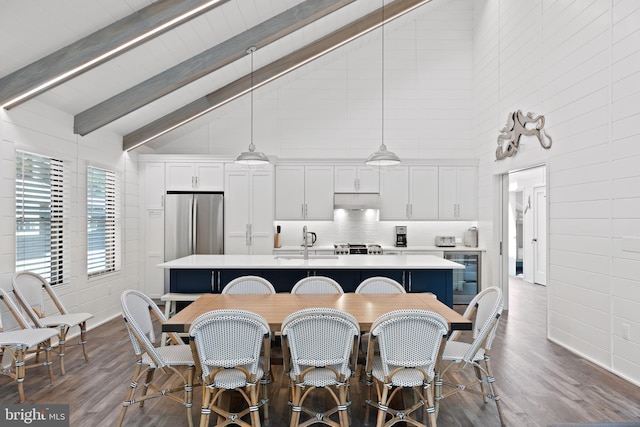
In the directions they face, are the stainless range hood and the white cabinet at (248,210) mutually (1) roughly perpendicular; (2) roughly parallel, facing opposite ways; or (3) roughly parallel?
roughly parallel

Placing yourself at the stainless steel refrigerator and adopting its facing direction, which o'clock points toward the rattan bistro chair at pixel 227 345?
The rattan bistro chair is roughly at 12 o'clock from the stainless steel refrigerator.

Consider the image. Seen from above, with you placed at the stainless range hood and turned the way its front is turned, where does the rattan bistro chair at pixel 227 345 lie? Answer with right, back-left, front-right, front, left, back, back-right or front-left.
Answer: front

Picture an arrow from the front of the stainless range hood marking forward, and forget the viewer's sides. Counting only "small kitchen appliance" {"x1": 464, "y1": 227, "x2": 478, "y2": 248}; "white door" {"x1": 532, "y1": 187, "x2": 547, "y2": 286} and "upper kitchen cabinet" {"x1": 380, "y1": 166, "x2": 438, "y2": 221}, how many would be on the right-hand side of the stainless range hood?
0

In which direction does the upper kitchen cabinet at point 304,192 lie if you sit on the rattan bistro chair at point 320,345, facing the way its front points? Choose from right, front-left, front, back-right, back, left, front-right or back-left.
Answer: front

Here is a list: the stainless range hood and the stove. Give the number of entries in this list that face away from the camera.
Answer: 0

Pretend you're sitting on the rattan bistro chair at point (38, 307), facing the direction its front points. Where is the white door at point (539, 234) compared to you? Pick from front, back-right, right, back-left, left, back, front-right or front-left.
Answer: front-left

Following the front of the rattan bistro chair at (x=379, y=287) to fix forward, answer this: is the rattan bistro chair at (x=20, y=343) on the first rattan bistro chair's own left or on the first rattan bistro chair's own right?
on the first rattan bistro chair's own right

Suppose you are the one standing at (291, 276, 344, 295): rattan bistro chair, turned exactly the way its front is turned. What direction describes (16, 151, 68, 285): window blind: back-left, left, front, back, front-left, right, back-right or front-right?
right

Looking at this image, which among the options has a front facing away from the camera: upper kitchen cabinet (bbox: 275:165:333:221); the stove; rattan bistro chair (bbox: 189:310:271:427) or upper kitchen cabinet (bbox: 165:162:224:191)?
the rattan bistro chair

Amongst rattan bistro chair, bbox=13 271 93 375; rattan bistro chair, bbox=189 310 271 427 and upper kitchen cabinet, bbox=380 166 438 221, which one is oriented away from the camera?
rattan bistro chair, bbox=189 310 271 427

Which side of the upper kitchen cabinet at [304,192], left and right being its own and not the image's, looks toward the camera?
front

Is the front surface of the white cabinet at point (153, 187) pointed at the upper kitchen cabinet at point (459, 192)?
no

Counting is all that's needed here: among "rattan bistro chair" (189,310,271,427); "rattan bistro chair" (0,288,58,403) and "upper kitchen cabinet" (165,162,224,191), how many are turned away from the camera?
1

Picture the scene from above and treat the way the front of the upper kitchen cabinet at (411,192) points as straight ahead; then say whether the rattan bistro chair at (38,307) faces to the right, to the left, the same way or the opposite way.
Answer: to the left

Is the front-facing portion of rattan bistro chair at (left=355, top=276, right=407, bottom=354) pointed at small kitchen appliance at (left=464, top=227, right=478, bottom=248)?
no

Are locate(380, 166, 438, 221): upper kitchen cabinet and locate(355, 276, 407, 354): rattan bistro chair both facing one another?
no

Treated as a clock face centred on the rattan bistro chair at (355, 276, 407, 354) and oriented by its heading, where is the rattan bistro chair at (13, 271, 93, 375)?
the rattan bistro chair at (13, 271, 93, 375) is roughly at 3 o'clock from the rattan bistro chair at (355, 276, 407, 354).

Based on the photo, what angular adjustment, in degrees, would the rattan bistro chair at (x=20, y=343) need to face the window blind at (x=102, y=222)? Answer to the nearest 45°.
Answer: approximately 135° to its left

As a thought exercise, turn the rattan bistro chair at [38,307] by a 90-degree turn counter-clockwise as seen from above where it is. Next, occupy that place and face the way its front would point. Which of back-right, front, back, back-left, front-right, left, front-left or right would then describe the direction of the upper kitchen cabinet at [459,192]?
front-right

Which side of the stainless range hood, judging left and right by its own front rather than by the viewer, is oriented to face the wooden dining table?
front

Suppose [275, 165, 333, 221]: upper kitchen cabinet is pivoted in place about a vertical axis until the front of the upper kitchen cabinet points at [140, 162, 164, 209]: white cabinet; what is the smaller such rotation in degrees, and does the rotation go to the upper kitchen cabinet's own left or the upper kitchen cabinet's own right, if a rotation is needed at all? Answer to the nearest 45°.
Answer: approximately 90° to the upper kitchen cabinet's own right

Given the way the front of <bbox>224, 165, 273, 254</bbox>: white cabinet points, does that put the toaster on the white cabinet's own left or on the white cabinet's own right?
on the white cabinet's own left
